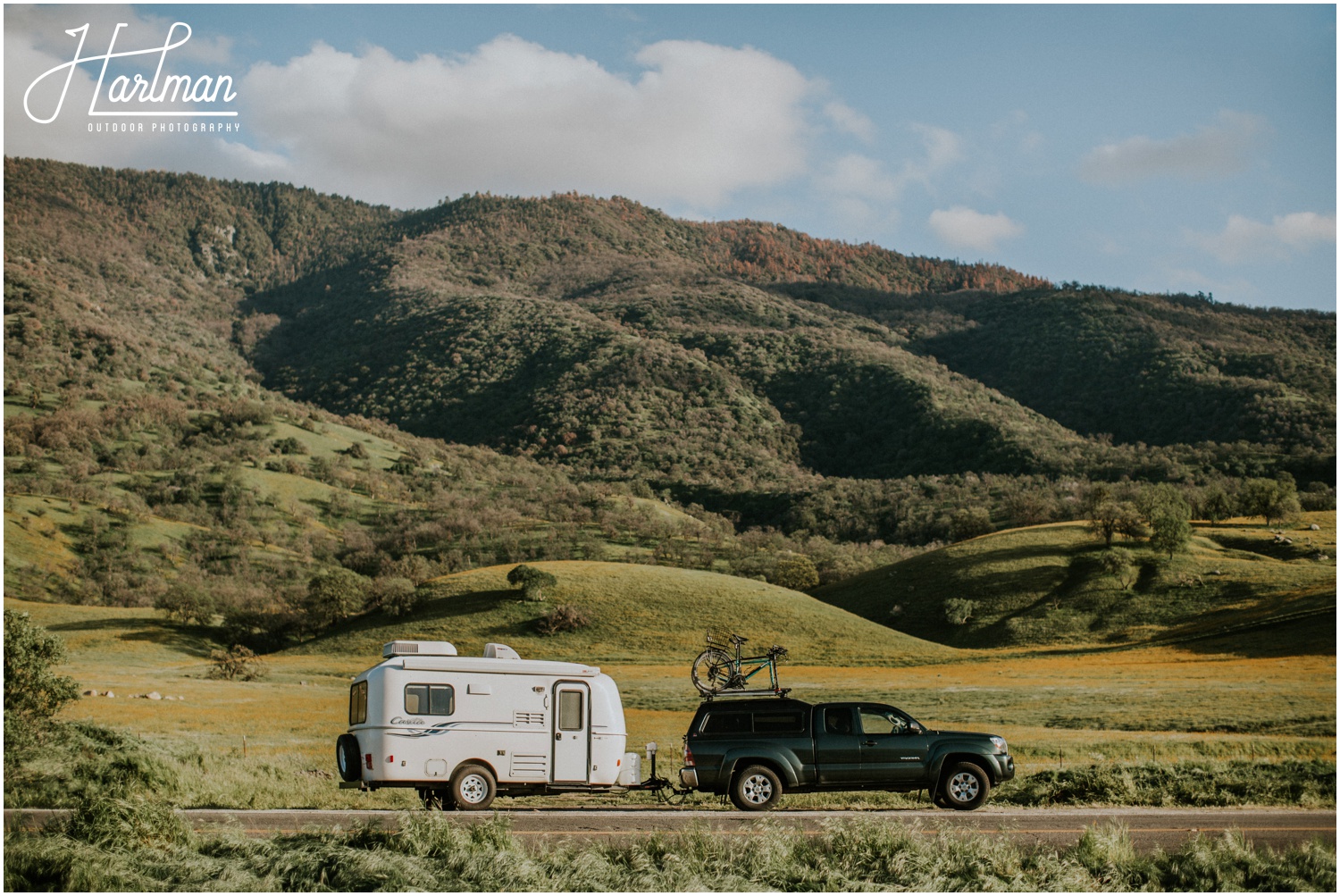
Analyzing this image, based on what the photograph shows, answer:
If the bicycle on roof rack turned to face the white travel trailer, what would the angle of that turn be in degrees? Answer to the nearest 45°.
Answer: approximately 135° to its right

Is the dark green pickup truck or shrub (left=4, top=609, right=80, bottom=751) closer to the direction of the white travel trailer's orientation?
the dark green pickup truck

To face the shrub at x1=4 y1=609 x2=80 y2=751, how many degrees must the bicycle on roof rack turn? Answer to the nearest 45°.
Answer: approximately 135° to its left

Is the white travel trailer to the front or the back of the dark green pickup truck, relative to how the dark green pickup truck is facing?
to the back

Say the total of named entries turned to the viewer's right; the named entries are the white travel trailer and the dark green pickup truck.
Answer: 2

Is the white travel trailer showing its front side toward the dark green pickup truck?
yes

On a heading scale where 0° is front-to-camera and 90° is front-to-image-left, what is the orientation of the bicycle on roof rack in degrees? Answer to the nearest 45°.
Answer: approximately 270°

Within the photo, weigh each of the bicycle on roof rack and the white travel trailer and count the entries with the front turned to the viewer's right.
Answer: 2

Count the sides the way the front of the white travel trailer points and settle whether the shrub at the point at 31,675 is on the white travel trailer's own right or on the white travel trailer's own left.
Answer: on the white travel trailer's own left

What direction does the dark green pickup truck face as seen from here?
to the viewer's right

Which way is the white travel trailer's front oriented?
to the viewer's right
